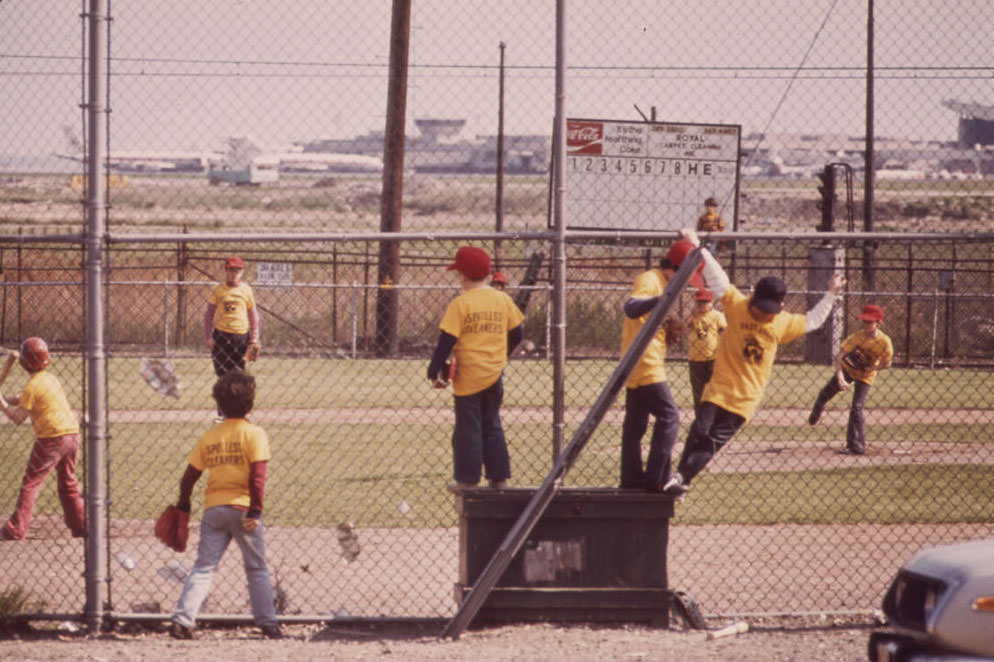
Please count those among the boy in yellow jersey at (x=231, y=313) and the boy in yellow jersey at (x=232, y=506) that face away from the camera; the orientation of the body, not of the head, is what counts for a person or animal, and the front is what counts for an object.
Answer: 1

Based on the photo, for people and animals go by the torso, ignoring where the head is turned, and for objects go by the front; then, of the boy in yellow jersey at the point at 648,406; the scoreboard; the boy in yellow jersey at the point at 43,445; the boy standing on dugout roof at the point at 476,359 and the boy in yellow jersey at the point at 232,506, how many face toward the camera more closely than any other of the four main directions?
1

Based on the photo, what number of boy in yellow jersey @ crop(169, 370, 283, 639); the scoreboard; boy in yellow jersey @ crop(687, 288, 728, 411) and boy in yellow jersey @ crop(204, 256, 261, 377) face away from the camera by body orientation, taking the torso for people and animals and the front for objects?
1

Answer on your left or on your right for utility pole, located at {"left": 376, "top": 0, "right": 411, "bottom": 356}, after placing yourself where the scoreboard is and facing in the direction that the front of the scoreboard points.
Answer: on your right

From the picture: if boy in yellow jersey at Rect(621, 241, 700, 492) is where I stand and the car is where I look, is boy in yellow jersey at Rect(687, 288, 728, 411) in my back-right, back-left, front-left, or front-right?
back-left

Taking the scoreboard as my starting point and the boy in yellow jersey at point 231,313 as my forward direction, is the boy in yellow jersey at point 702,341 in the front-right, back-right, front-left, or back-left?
front-left

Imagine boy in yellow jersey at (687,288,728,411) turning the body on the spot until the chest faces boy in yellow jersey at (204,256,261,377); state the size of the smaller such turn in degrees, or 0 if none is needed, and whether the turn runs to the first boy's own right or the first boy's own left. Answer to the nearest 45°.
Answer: approximately 90° to the first boy's own right

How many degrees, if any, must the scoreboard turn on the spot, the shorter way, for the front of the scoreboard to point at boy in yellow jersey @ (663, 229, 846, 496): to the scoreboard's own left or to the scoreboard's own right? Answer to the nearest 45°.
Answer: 0° — it already faces them

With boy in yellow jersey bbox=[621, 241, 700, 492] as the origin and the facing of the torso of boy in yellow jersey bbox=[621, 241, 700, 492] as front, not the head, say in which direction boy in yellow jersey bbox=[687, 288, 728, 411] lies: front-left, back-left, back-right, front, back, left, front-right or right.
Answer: front-left

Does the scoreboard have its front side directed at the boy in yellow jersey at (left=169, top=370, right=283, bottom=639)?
yes

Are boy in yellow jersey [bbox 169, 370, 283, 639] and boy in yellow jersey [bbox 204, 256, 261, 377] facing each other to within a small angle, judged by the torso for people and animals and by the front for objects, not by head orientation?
yes

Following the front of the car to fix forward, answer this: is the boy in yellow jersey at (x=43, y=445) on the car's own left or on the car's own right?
on the car's own right

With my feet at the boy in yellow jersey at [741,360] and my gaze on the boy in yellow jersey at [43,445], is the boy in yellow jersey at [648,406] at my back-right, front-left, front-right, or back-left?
front-left

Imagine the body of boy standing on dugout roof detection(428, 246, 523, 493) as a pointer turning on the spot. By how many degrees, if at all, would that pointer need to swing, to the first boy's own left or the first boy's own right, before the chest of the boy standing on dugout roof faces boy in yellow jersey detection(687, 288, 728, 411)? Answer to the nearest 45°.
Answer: approximately 45° to the first boy's own right

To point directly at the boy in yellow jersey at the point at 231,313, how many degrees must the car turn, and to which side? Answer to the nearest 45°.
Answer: approximately 90° to its right

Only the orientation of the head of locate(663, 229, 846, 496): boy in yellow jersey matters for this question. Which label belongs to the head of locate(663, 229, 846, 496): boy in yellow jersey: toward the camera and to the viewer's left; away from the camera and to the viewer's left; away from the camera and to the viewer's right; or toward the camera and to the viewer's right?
toward the camera and to the viewer's left

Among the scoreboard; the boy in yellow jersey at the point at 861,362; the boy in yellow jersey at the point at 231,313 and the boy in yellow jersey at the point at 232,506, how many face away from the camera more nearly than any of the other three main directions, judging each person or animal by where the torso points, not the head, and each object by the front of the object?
1

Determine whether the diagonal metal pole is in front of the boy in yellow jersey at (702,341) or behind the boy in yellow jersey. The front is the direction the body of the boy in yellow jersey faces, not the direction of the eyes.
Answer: in front

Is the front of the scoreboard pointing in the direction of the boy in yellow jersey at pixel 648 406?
yes
